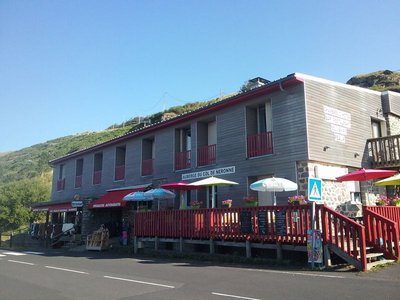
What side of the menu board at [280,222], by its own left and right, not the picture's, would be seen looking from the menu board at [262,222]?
right

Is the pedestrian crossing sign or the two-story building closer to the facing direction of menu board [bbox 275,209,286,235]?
the pedestrian crossing sign

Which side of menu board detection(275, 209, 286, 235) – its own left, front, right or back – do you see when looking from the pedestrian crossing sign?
left

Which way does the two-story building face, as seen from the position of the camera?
facing the viewer and to the left of the viewer

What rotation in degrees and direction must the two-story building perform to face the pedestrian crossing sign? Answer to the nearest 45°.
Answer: approximately 45° to its left

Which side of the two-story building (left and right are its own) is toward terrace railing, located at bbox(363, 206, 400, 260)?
left

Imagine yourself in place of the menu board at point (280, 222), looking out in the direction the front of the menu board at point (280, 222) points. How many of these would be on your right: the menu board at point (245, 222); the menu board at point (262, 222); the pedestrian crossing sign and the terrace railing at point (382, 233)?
2

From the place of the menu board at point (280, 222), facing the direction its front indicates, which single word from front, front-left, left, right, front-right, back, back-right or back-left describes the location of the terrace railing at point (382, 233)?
back-left

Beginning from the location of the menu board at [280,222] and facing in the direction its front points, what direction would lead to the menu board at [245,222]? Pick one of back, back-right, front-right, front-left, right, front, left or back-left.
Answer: right

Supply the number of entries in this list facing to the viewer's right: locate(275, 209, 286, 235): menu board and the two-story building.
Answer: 0
